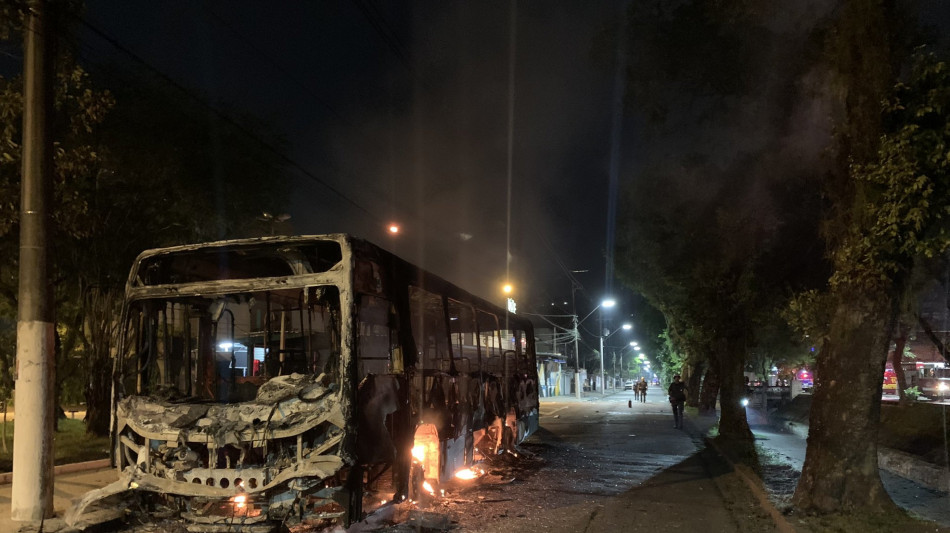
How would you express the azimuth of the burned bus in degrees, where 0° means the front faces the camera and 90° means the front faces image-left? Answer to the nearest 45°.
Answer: approximately 45°

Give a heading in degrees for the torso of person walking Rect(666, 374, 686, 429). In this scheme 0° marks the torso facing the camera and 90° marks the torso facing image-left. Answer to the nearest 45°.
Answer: approximately 0°

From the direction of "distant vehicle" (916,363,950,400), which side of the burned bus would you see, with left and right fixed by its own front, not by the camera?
back

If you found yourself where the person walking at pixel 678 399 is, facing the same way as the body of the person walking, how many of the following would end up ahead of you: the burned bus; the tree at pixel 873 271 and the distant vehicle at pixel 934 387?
2

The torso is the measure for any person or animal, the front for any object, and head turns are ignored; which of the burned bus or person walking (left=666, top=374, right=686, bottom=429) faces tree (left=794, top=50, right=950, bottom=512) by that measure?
the person walking

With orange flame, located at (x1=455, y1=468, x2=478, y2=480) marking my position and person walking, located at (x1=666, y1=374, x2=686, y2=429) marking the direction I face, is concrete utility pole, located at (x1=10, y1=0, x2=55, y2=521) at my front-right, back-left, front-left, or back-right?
back-left

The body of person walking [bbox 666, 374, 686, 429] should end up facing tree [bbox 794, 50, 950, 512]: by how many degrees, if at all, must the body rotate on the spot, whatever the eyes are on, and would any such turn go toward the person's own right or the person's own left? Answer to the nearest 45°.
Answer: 0° — they already face it

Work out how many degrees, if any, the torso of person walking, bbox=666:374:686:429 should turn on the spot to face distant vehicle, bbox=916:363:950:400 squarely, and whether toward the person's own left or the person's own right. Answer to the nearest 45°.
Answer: approximately 135° to the person's own left
